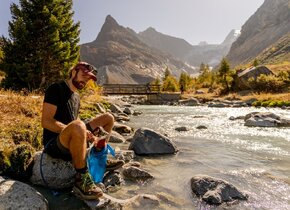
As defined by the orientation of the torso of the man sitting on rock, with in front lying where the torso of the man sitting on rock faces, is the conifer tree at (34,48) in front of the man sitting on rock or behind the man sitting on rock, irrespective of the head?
behind

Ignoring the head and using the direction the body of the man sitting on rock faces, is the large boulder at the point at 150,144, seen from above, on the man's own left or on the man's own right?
on the man's own left

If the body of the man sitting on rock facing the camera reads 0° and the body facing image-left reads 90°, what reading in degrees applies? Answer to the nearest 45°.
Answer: approximately 315°

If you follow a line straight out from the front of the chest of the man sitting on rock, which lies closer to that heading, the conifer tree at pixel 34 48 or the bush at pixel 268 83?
the bush

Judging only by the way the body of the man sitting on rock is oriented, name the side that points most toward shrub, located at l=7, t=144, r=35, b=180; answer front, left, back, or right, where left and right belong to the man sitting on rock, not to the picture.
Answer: back

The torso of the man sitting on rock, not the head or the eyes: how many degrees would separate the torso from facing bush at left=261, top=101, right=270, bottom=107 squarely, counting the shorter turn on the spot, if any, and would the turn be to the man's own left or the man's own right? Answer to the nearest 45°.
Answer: approximately 90° to the man's own left

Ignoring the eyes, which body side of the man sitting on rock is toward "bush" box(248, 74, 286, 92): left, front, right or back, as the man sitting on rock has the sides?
left
